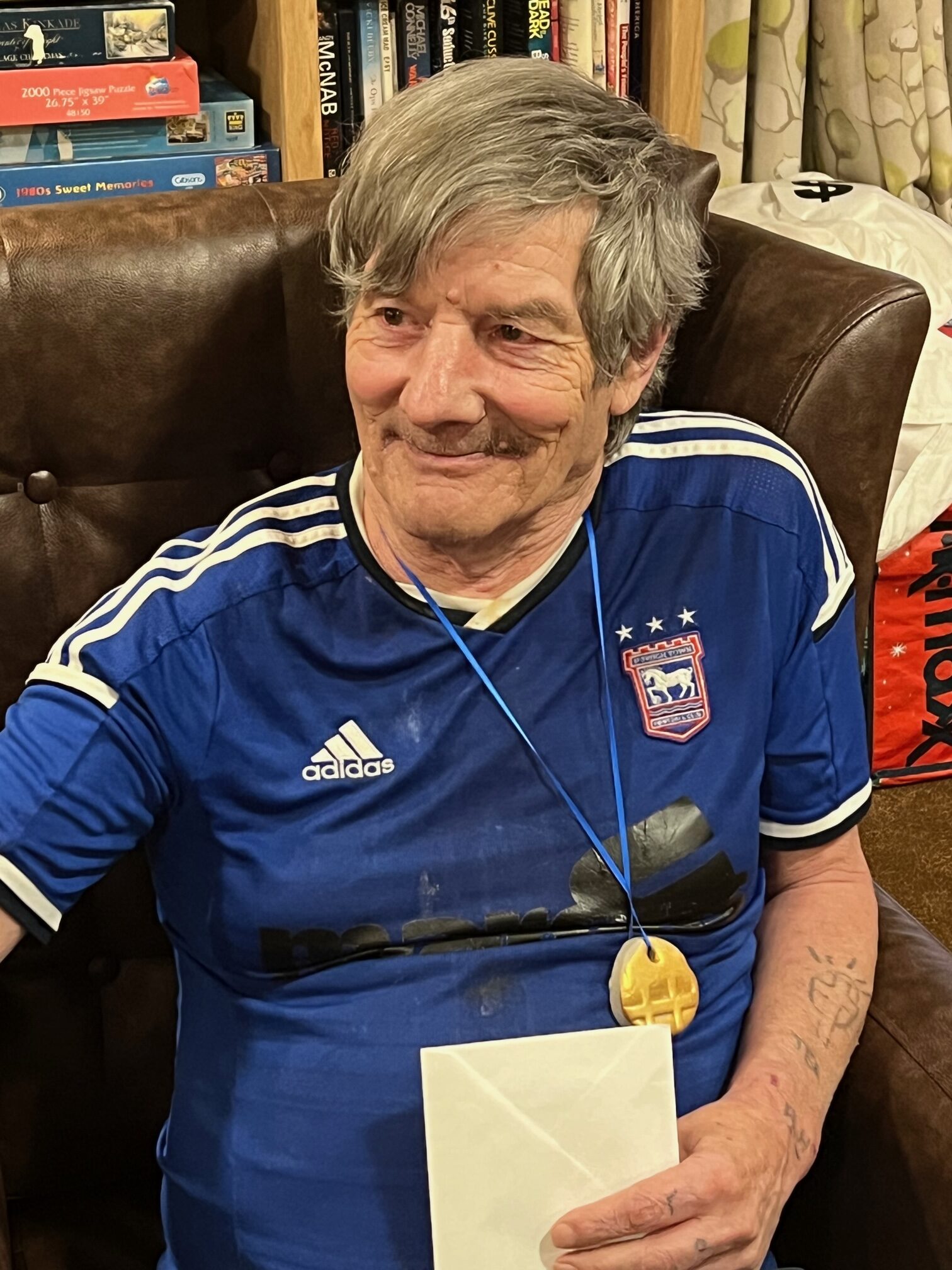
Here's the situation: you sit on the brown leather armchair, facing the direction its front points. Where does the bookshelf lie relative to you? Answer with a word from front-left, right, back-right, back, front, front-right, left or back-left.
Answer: back

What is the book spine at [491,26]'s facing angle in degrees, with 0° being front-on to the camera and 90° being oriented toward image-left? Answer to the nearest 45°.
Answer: approximately 0°

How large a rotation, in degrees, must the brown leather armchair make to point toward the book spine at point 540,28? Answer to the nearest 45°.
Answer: approximately 180°

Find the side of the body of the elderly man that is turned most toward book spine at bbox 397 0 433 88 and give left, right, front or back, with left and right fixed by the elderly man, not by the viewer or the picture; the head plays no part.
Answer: back

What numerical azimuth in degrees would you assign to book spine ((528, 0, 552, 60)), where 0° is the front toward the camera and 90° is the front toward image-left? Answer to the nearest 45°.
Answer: approximately 0°

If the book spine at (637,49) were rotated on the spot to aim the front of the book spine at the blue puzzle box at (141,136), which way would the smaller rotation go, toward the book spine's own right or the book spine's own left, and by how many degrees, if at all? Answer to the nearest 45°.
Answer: approximately 45° to the book spine's own right

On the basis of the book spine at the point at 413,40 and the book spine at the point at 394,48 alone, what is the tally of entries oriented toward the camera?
2
